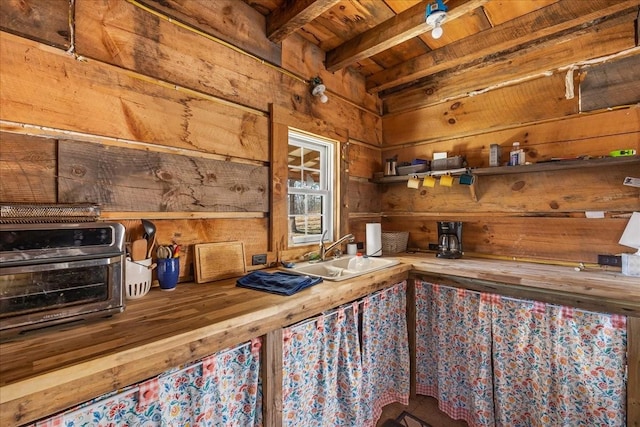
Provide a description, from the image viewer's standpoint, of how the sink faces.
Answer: facing the viewer and to the right of the viewer

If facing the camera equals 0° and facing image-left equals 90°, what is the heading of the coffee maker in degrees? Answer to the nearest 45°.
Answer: approximately 0°

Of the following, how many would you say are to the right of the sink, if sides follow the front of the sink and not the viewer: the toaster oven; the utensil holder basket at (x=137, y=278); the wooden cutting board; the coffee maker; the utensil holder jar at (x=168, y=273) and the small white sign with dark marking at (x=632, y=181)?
4

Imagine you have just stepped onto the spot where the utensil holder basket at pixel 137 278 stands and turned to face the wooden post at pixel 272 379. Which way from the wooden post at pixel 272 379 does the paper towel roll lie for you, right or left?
left

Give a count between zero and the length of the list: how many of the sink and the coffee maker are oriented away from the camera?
0

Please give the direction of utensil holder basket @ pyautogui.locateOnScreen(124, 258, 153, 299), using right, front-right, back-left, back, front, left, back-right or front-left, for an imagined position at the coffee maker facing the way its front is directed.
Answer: front-right

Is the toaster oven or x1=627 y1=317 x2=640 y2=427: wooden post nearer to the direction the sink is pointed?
the wooden post

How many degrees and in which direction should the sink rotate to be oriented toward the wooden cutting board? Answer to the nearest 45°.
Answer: approximately 90° to its right

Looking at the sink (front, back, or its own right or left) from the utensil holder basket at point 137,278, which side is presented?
right

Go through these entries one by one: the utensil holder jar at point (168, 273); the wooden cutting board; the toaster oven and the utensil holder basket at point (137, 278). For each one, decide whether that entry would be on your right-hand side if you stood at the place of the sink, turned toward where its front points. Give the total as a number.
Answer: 4

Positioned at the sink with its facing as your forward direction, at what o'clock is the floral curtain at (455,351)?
The floral curtain is roughly at 11 o'clock from the sink.

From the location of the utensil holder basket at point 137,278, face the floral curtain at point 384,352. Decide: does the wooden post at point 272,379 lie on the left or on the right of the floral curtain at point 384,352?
right

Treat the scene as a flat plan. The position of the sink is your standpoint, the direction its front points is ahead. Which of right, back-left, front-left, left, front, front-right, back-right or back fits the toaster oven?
right
